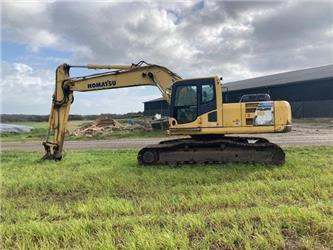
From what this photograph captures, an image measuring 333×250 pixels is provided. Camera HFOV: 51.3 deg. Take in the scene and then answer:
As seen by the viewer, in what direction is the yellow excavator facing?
to the viewer's left

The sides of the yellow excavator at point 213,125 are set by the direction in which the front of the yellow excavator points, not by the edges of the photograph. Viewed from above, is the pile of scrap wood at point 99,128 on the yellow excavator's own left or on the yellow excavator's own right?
on the yellow excavator's own right
